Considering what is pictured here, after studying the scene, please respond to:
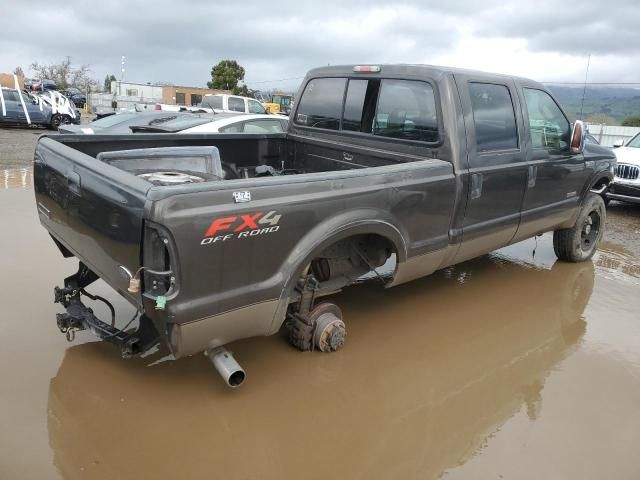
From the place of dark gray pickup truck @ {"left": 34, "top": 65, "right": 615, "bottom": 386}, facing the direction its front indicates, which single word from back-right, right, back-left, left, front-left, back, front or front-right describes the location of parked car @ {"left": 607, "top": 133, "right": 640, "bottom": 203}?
front

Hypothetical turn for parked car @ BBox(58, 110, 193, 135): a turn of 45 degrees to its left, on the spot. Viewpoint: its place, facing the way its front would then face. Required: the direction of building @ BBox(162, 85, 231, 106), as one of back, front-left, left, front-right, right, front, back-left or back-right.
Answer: back

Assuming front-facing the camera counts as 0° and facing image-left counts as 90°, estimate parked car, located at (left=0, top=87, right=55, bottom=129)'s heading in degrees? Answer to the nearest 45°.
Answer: approximately 270°

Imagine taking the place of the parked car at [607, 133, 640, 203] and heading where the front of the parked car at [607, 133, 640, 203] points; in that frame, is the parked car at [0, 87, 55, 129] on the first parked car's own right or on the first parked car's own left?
on the first parked car's own right

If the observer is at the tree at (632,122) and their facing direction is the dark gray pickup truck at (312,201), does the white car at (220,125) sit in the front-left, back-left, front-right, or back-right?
front-right

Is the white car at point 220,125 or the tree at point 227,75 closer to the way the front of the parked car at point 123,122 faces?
the white car

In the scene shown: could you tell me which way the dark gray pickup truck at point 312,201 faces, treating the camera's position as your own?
facing away from the viewer and to the right of the viewer

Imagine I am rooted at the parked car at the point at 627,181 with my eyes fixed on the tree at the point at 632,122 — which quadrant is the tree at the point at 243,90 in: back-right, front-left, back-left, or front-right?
front-left

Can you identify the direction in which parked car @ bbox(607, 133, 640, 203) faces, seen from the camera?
facing the viewer and to the left of the viewer

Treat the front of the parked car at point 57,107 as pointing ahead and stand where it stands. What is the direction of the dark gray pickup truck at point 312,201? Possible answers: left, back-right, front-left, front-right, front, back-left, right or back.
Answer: front-right

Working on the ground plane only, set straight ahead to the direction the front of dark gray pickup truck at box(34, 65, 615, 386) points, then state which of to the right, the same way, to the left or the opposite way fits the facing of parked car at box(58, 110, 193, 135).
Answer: the opposite way

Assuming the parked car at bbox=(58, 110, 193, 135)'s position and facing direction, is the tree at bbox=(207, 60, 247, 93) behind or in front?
behind
